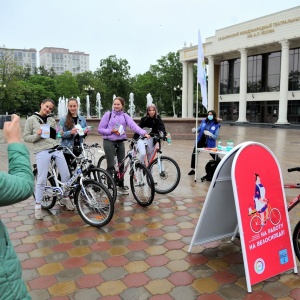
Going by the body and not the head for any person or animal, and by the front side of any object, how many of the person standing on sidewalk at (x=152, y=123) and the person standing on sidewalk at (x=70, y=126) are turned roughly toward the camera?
2

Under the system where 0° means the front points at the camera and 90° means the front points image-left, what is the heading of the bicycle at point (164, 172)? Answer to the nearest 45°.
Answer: approximately 315°

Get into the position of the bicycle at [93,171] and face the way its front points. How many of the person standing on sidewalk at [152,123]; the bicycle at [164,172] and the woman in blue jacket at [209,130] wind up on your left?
3

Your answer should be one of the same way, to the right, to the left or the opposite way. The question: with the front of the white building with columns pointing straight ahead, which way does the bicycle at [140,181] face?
to the left

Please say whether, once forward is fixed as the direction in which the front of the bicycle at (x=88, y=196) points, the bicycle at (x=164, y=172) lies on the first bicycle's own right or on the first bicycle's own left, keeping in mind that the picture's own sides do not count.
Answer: on the first bicycle's own left

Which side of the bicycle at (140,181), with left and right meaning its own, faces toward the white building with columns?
left

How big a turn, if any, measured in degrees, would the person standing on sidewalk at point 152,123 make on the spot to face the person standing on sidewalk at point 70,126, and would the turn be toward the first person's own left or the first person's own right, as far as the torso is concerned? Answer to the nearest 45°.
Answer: approximately 45° to the first person's own right

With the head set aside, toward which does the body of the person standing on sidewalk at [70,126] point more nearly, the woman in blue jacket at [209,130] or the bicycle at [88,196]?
the bicycle

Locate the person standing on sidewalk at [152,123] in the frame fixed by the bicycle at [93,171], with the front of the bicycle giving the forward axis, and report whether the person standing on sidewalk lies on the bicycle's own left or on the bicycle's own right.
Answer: on the bicycle's own left

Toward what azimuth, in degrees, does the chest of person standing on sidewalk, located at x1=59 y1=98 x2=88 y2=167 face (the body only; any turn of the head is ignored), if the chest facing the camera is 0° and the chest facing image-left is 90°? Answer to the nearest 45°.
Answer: approximately 0°

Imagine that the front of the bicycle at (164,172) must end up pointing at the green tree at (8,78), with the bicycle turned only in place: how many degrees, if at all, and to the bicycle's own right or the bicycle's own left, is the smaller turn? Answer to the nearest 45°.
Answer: approximately 180°
